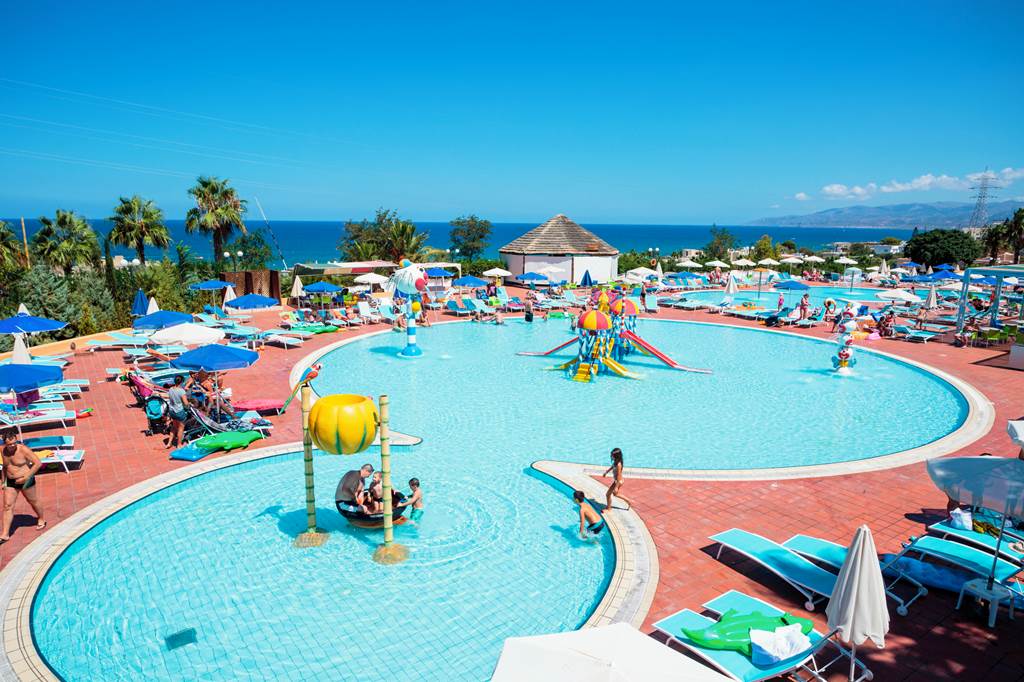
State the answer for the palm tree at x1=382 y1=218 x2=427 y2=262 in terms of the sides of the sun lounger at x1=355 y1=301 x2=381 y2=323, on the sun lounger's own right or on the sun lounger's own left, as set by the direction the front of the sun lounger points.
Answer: on the sun lounger's own left

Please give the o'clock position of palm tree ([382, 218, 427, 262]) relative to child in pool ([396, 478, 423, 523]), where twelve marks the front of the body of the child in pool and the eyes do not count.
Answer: The palm tree is roughly at 3 o'clock from the child in pool.

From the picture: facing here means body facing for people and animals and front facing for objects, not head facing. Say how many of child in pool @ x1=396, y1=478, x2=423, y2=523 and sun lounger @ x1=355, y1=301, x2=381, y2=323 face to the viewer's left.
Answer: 1

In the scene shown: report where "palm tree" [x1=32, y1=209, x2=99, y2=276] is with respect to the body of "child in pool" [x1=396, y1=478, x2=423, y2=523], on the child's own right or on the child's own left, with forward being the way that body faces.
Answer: on the child's own right

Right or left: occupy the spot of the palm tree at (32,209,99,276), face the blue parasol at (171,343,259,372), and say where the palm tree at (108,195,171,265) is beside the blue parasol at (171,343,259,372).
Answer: left

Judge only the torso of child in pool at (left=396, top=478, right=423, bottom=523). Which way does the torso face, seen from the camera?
to the viewer's left

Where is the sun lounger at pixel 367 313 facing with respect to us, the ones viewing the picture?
facing the viewer and to the right of the viewer
